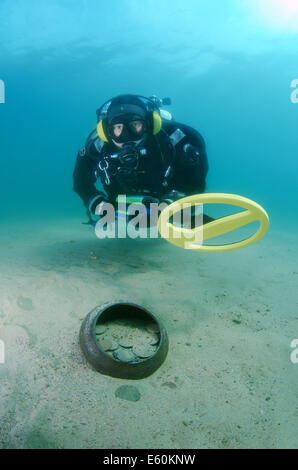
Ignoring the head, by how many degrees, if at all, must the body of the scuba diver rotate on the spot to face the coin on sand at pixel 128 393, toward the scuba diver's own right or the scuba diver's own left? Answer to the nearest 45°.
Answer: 0° — they already face it

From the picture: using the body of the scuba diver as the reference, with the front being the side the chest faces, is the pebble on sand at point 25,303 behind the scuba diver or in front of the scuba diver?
in front

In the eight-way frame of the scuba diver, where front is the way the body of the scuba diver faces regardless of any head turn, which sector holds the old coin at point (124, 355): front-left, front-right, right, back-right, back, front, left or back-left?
front

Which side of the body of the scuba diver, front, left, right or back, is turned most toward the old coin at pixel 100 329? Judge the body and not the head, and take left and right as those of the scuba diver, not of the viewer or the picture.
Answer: front

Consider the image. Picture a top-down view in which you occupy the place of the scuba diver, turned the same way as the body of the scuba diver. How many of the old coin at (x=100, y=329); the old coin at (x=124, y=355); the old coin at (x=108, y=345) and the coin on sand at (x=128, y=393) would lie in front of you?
4

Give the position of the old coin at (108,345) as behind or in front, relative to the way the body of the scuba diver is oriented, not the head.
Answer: in front

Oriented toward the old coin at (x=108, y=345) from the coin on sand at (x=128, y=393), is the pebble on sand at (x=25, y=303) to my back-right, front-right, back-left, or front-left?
front-left

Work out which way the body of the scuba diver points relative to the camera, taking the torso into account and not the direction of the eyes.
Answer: toward the camera

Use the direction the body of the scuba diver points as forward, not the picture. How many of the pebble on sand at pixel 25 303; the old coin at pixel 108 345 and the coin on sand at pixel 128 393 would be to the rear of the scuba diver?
0

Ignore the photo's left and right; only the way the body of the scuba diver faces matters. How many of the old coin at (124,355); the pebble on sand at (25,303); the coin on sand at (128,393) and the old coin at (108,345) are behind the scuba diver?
0
